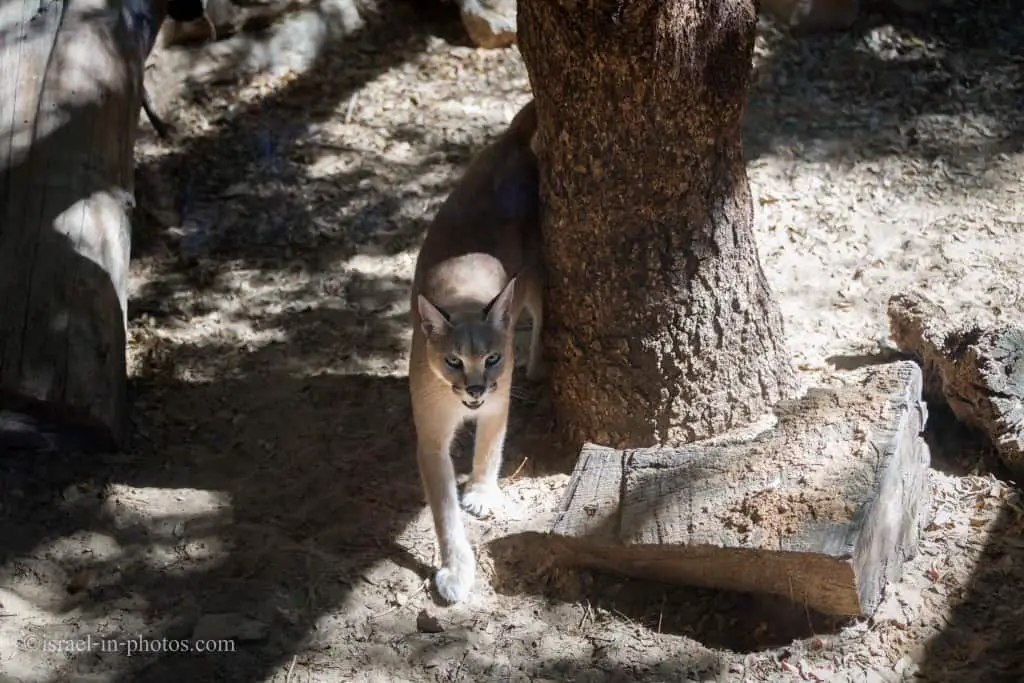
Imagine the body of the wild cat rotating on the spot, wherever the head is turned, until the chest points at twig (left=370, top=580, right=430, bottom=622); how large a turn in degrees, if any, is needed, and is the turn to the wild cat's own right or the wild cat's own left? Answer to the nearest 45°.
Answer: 0° — it already faces it

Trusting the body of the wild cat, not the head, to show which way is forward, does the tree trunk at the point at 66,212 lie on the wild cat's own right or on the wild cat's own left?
on the wild cat's own right

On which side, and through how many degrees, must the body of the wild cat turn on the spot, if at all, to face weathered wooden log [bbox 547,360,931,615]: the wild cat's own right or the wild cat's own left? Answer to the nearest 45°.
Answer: approximately 45° to the wild cat's own left

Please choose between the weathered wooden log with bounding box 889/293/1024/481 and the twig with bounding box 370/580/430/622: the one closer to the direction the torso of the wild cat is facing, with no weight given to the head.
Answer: the twig

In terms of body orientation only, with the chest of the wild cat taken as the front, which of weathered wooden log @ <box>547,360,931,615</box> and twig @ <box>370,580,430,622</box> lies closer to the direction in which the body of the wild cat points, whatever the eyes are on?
the twig

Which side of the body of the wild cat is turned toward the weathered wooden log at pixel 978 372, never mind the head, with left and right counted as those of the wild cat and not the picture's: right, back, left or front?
left

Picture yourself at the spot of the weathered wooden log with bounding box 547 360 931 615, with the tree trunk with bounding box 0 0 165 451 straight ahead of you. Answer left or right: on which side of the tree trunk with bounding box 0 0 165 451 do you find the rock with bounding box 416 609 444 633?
left

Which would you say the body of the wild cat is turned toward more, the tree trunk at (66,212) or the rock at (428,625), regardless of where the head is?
the rock

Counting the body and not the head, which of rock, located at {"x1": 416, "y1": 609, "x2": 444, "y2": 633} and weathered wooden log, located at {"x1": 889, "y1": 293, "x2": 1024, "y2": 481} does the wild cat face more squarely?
the rock

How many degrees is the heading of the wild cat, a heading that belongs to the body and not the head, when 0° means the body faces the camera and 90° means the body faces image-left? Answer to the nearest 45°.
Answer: approximately 0°
